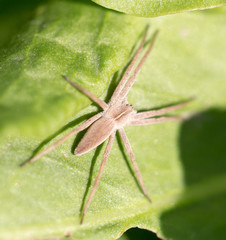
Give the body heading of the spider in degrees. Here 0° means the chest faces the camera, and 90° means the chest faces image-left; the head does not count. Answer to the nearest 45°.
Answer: approximately 225°
